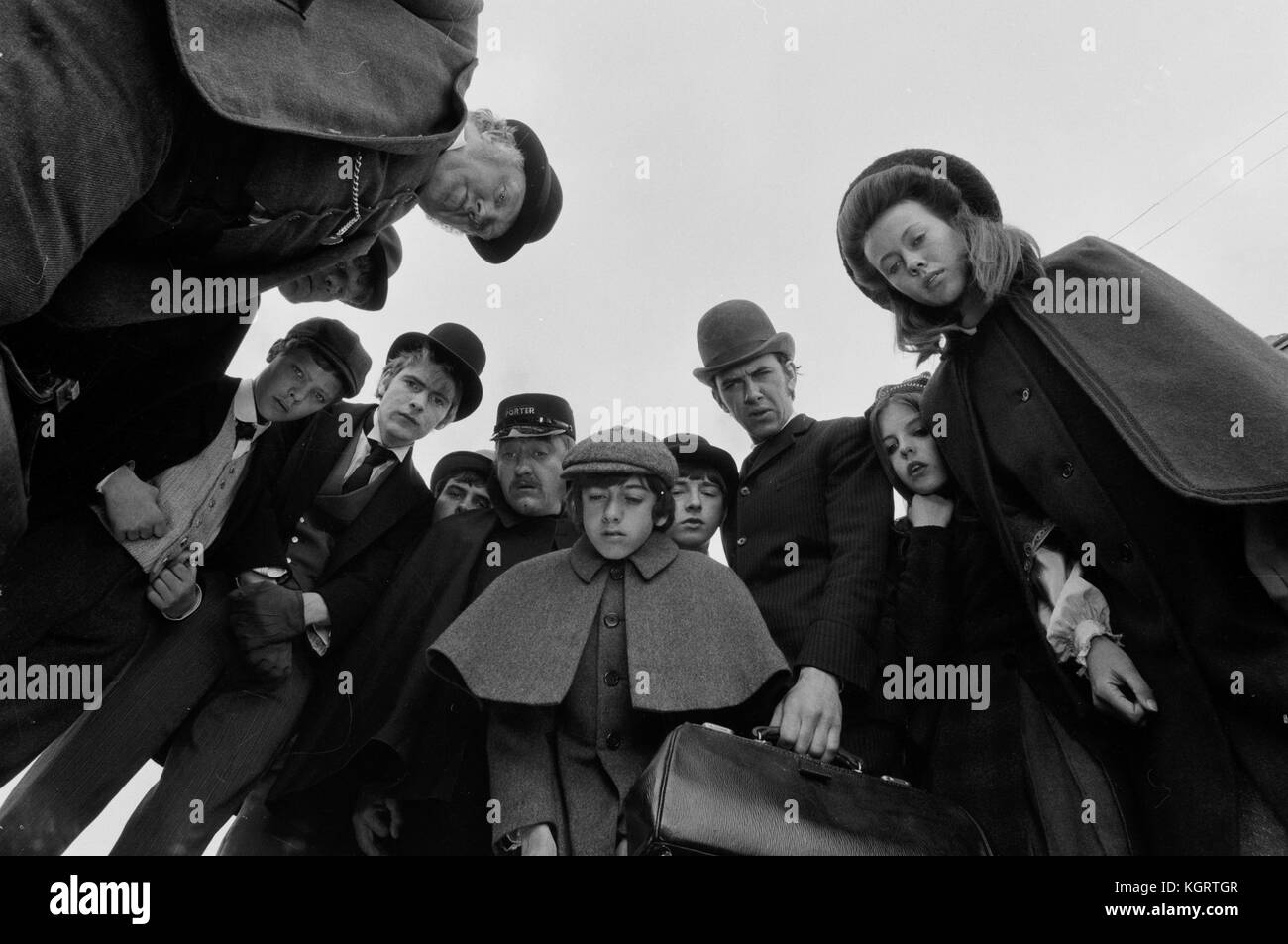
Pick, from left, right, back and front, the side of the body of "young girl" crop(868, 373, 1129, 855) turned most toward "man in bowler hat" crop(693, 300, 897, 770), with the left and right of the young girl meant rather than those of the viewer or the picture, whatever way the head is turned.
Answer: right

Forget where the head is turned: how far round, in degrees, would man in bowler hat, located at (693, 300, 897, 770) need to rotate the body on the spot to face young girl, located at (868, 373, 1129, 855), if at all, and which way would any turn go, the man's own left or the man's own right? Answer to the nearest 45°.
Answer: approximately 90° to the man's own left

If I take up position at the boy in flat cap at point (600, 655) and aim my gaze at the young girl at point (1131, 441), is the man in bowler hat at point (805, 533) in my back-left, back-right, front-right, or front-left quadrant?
front-left

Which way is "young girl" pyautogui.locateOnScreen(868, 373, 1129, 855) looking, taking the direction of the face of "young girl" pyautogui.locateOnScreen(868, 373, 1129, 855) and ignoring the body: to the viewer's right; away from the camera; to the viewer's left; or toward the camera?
toward the camera

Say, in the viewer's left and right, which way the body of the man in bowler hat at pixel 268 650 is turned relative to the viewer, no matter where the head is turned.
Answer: facing the viewer

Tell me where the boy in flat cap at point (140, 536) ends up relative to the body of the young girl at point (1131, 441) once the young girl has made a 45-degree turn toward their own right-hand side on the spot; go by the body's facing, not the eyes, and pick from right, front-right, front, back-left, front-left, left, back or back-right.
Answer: front

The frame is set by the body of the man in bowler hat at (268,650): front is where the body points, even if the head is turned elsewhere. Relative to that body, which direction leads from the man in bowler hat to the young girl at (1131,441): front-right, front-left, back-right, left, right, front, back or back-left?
front-left

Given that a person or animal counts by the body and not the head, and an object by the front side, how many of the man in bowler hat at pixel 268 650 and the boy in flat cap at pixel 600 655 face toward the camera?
2

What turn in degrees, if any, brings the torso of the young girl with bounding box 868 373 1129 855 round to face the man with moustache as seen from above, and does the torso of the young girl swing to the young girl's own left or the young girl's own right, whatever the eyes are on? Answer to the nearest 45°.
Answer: approximately 45° to the young girl's own right

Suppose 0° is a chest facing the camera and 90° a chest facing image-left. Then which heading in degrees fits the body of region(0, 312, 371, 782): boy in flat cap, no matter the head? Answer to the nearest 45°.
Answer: approximately 315°

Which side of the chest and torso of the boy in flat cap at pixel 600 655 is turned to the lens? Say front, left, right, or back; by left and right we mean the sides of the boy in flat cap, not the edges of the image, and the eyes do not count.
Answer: front

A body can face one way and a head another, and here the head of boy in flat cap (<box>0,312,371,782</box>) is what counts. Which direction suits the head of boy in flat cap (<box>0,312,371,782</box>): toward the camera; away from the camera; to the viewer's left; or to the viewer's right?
toward the camera

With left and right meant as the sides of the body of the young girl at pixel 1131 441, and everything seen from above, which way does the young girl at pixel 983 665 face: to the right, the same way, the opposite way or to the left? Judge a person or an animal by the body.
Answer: the same way
